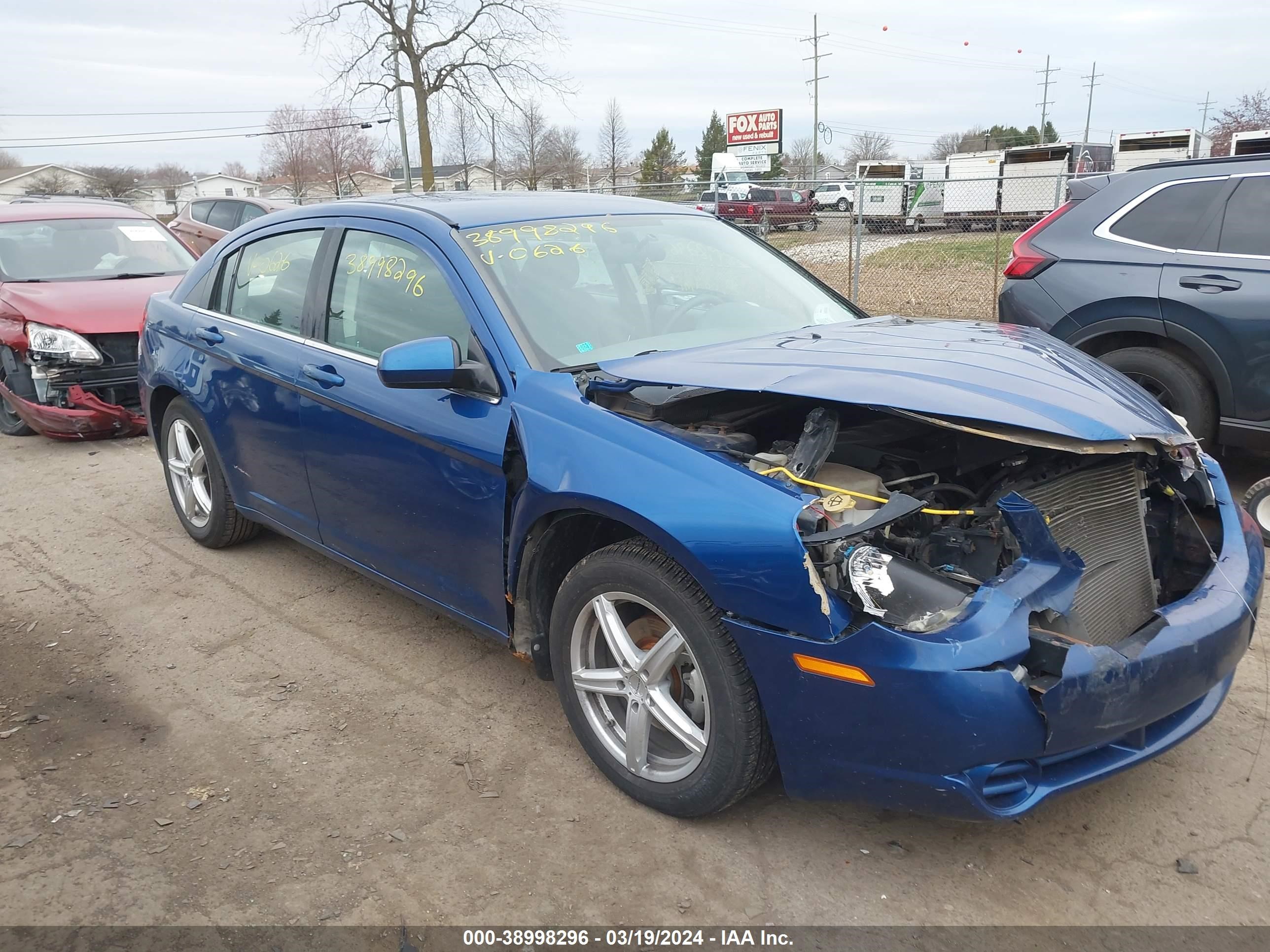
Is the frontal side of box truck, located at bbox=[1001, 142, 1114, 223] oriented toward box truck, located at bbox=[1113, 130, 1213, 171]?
no

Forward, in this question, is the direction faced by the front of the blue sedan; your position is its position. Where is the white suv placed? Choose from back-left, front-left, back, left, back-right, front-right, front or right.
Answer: back-left

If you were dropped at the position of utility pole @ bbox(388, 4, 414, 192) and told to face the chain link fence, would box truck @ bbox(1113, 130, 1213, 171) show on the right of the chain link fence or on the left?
left

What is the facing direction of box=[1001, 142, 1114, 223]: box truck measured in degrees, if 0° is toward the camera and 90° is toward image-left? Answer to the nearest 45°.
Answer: approximately 225°

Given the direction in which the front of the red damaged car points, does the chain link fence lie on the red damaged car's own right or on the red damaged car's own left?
on the red damaged car's own left

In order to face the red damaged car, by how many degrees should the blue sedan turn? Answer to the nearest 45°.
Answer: approximately 180°

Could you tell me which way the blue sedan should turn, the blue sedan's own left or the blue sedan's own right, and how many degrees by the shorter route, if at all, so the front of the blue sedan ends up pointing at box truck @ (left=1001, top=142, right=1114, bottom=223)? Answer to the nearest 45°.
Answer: approximately 135° to the blue sedan's own left

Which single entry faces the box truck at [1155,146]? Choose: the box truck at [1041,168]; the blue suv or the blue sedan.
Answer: the box truck at [1041,168]

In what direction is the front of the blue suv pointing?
to the viewer's right

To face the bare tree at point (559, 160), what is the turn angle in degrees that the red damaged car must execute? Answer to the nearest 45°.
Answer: approximately 90° to its left
